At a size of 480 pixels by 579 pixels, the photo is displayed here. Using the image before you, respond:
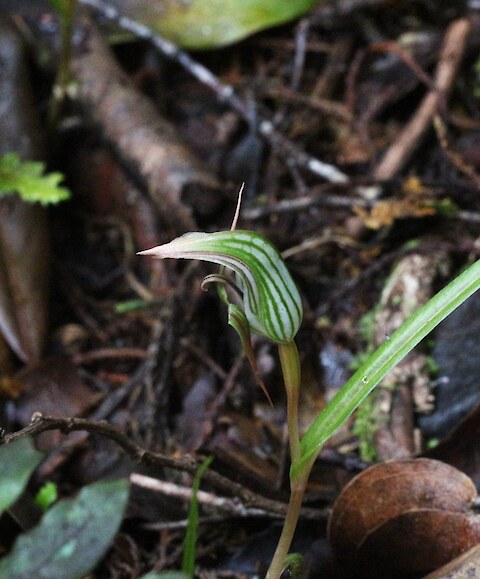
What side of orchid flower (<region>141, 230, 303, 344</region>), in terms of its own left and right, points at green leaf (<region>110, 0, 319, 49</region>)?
right

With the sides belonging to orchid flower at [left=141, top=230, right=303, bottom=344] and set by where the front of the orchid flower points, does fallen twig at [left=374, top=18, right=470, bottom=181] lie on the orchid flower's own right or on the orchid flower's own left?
on the orchid flower's own right

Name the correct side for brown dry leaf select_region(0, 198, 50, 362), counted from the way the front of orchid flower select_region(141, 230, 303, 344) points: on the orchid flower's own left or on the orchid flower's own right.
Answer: on the orchid flower's own right

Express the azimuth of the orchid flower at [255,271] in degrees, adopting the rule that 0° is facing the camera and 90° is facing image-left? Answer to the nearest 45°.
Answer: approximately 90°
